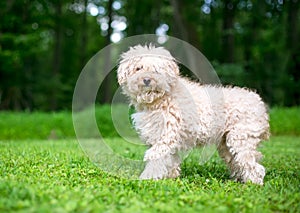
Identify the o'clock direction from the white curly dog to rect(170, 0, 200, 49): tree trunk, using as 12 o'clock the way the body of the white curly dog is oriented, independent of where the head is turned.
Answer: The tree trunk is roughly at 3 o'clock from the white curly dog.

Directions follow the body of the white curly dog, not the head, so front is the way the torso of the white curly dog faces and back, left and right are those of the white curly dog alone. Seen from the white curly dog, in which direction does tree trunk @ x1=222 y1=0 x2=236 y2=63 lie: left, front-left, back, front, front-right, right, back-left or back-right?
right

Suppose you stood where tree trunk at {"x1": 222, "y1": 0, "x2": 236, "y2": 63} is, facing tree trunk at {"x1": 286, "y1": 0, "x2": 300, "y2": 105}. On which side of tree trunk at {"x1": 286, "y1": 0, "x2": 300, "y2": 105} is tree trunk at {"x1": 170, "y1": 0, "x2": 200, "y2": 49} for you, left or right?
right

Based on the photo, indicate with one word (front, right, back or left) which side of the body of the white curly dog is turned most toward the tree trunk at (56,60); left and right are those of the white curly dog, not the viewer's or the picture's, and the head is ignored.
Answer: right

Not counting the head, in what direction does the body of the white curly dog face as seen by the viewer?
to the viewer's left

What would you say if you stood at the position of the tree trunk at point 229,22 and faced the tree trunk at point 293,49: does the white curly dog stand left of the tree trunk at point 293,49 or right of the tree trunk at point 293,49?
right

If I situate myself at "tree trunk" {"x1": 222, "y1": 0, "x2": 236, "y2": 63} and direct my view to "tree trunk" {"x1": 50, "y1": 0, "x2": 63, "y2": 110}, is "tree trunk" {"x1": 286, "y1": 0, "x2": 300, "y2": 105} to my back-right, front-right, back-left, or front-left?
back-left
